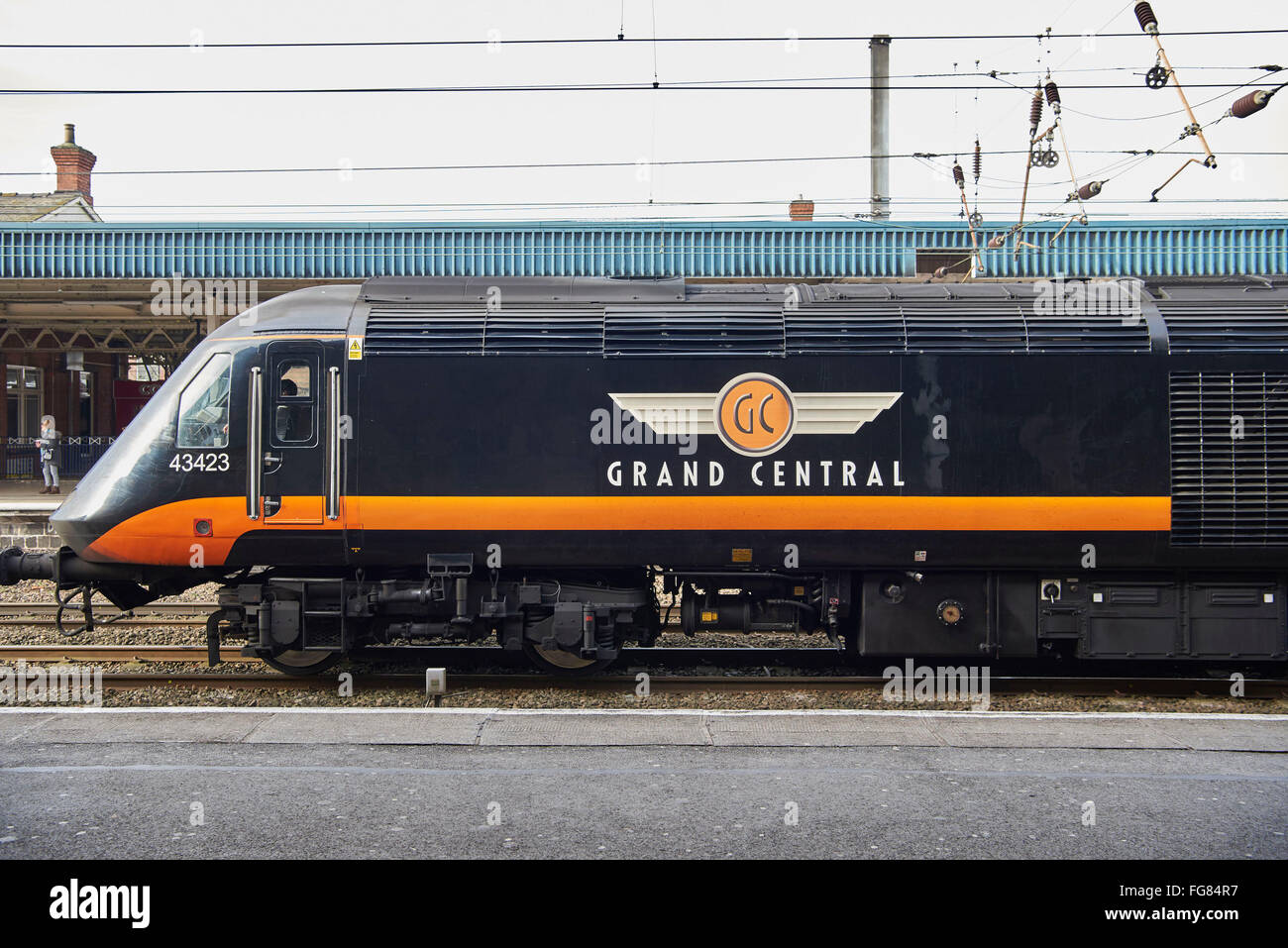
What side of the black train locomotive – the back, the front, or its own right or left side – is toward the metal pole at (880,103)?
right

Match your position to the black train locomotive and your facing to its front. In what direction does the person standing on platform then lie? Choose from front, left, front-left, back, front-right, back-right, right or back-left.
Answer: front-right

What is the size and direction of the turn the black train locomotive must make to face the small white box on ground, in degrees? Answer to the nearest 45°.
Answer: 0° — it already faces it

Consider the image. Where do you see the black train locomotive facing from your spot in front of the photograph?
facing to the left of the viewer

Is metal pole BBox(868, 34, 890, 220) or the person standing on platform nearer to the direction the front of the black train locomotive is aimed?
the person standing on platform

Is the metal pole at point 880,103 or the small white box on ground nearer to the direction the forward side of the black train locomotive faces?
the small white box on ground

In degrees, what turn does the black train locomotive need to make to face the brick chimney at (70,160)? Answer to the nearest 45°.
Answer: approximately 45° to its right
